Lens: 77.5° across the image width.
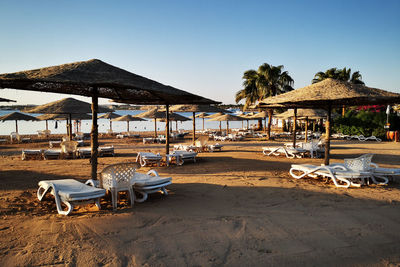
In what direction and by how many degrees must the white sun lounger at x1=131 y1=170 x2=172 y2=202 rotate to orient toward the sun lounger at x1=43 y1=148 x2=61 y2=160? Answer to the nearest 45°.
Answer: approximately 90° to its left

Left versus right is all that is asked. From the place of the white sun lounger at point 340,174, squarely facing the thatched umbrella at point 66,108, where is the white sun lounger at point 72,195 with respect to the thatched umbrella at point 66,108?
left

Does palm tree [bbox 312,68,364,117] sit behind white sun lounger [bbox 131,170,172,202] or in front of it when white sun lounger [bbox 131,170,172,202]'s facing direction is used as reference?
in front
